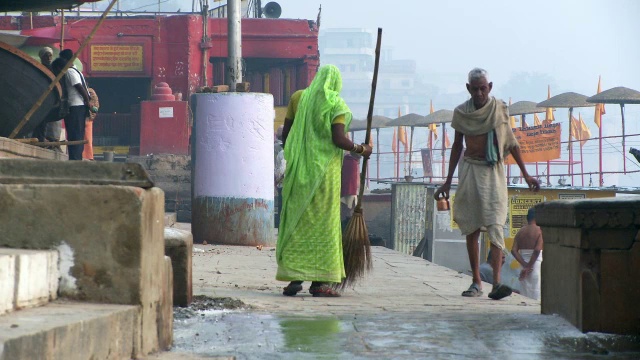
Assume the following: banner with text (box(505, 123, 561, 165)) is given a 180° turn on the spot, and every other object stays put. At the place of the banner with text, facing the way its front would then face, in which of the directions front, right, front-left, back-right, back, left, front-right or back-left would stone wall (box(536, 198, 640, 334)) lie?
back

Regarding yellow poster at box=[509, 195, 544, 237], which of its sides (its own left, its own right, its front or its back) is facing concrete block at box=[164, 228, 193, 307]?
front

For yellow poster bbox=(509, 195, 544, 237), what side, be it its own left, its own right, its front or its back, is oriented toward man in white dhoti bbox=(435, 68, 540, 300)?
front

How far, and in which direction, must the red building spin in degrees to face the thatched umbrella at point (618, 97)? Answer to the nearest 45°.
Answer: approximately 90° to its left

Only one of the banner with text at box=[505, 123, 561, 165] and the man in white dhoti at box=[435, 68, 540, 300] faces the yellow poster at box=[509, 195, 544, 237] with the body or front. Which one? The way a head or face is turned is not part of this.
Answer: the banner with text

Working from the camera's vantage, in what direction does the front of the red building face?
facing the viewer

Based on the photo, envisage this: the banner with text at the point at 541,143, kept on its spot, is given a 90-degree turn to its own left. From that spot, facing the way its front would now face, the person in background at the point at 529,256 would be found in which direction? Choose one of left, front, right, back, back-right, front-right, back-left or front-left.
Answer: right

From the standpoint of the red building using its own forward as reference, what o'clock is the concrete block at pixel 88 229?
The concrete block is roughly at 12 o'clock from the red building.

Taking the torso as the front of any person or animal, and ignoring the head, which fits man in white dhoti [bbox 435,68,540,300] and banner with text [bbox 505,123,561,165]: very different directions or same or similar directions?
same or similar directions

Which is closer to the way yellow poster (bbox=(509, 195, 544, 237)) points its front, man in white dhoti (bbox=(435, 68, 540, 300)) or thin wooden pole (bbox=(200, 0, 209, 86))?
the man in white dhoti

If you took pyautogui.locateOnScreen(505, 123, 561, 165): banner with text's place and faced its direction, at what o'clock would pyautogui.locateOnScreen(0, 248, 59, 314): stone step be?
The stone step is roughly at 12 o'clock from the banner with text.
